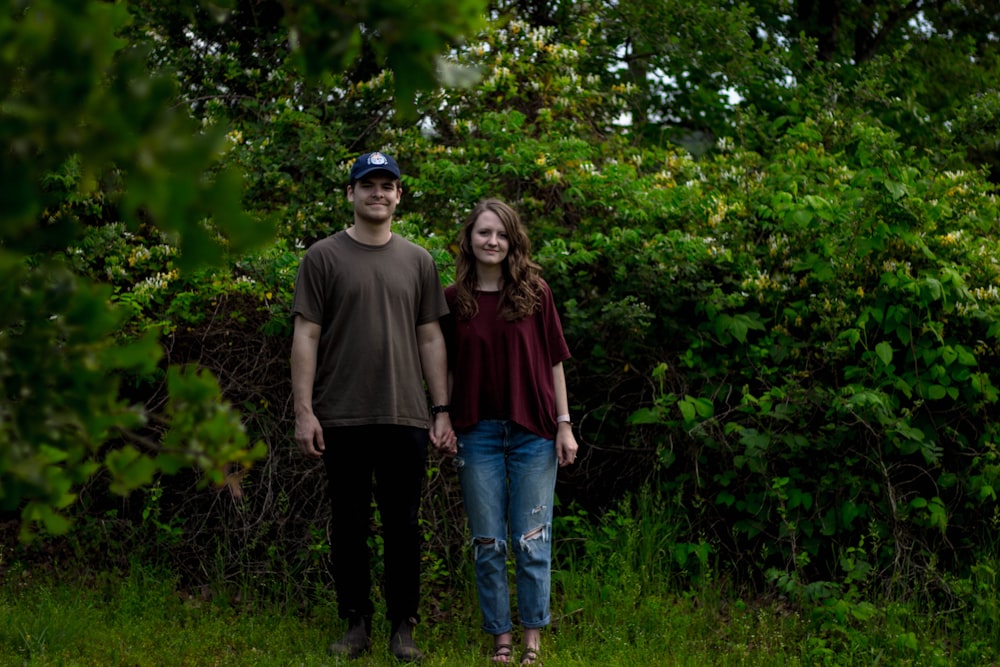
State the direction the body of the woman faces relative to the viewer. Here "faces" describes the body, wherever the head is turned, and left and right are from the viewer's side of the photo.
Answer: facing the viewer

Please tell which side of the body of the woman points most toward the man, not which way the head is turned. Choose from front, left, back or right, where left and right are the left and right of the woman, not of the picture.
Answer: right

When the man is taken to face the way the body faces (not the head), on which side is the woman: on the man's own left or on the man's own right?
on the man's own left

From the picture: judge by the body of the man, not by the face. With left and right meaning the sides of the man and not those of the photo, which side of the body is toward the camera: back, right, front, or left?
front

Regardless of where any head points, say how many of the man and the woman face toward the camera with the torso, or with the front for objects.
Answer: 2
